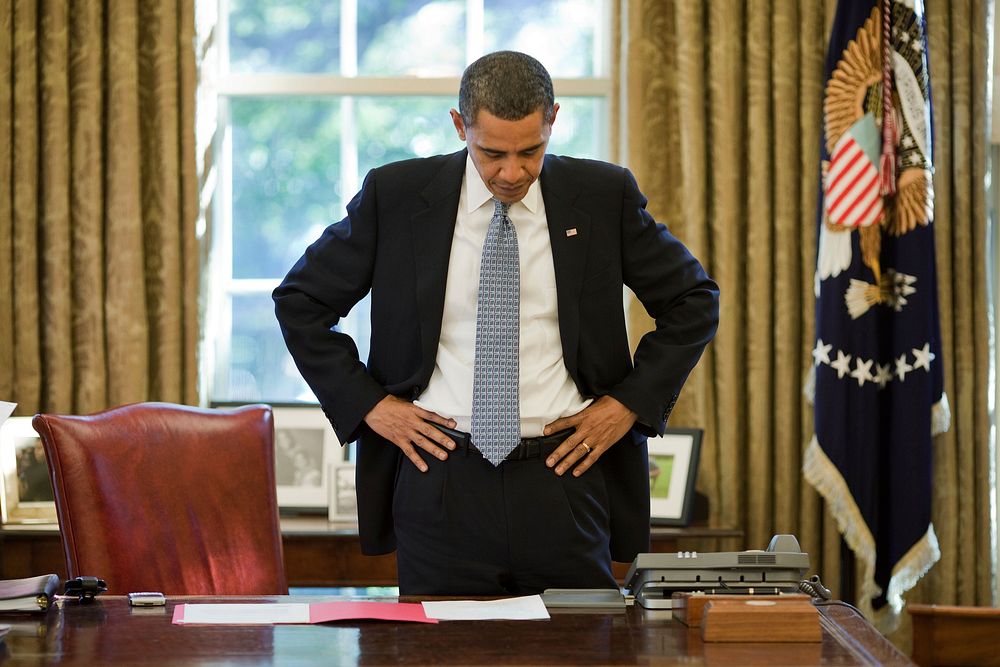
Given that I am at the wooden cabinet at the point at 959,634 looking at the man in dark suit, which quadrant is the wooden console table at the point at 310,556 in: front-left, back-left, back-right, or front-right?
front-right

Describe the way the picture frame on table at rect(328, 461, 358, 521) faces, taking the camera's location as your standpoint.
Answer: facing the viewer

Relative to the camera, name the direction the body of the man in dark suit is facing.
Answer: toward the camera

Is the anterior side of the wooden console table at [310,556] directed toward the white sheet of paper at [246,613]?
yes

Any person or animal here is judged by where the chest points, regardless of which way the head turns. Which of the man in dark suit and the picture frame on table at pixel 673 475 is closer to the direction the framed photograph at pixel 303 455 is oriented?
the man in dark suit

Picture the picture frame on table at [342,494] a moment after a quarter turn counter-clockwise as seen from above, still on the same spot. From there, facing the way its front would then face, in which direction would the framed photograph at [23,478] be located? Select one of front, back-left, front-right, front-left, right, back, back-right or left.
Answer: back

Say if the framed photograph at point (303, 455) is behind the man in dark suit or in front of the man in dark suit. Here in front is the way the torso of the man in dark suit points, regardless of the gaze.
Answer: behind

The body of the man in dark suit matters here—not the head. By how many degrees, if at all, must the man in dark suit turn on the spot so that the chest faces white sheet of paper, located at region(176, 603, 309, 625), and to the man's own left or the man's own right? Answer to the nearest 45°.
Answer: approximately 45° to the man's own right

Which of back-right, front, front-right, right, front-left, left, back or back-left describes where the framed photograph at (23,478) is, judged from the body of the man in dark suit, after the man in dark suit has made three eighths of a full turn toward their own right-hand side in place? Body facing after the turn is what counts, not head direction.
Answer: front
